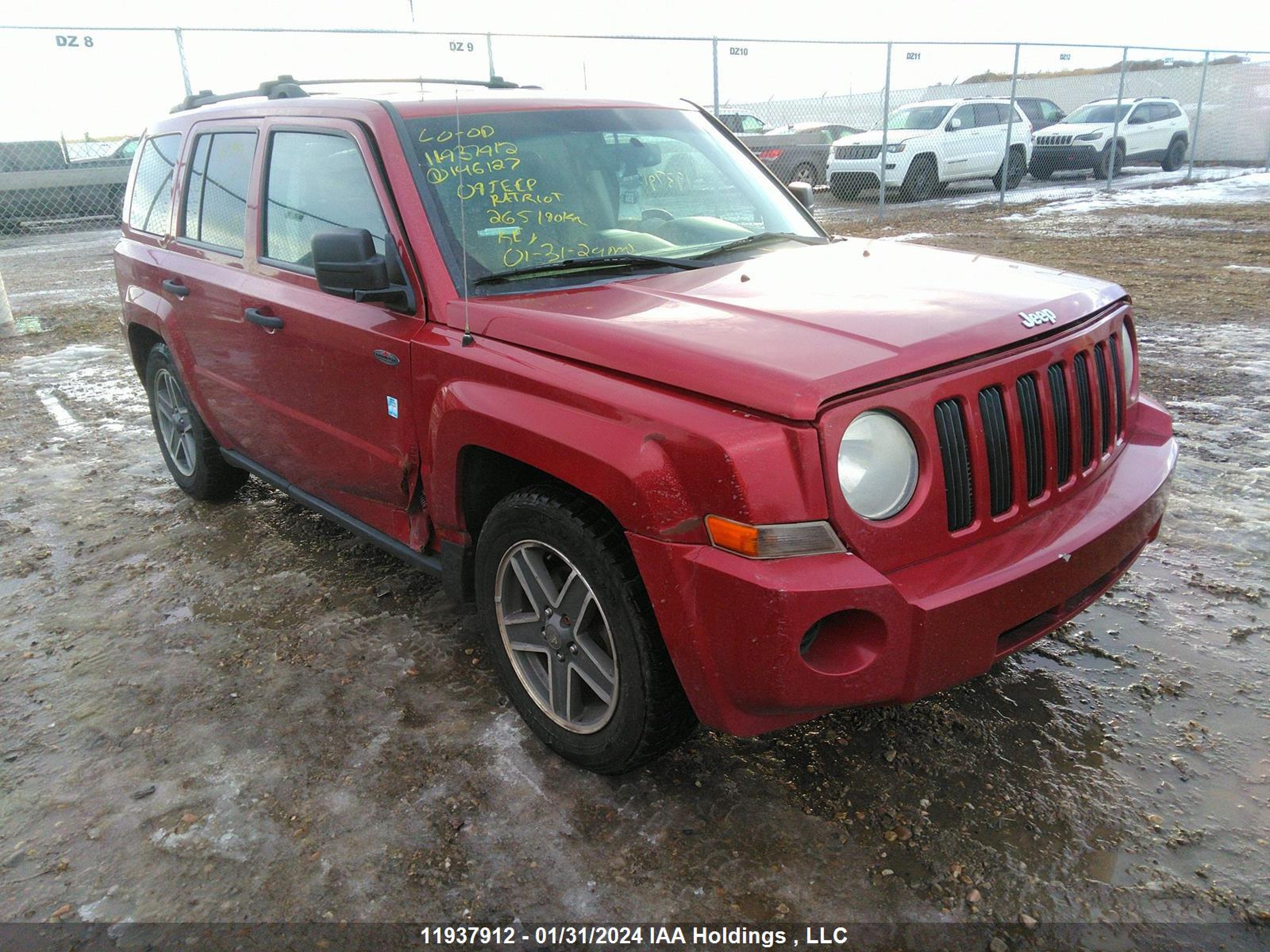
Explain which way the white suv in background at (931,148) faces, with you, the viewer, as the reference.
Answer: facing the viewer and to the left of the viewer

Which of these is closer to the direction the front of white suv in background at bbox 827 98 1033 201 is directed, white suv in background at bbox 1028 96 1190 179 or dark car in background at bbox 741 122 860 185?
the dark car in background

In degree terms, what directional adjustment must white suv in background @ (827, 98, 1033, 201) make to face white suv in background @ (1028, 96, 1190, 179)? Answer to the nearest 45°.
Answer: approximately 180°

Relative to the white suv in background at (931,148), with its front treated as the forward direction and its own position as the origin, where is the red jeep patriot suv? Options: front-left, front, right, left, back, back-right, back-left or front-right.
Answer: front-left

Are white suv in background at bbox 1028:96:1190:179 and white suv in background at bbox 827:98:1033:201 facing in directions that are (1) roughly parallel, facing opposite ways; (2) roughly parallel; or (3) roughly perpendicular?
roughly parallel

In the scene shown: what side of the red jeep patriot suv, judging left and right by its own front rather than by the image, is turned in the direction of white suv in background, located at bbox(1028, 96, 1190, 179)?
left

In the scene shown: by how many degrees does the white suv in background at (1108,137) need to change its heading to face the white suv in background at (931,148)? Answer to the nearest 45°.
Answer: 0° — it already faces it

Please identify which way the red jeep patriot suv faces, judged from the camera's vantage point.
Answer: facing the viewer and to the right of the viewer

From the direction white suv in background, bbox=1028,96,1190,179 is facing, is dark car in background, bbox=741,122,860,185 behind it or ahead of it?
ahead

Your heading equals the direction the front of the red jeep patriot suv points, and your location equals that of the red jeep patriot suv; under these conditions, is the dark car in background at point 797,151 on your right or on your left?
on your left

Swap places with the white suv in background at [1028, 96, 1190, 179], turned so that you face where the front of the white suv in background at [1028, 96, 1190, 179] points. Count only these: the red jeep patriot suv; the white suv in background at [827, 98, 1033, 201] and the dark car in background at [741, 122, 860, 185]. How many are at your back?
0

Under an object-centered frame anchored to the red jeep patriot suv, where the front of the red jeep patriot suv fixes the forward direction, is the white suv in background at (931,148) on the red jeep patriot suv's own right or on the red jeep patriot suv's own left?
on the red jeep patriot suv's own left

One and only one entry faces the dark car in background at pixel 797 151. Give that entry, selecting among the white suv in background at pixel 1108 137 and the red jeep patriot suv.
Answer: the white suv in background

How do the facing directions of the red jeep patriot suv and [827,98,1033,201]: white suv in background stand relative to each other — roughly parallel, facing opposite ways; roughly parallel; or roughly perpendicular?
roughly perpendicular

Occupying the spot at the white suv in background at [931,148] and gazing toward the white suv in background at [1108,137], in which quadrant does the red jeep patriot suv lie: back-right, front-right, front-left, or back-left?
back-right
